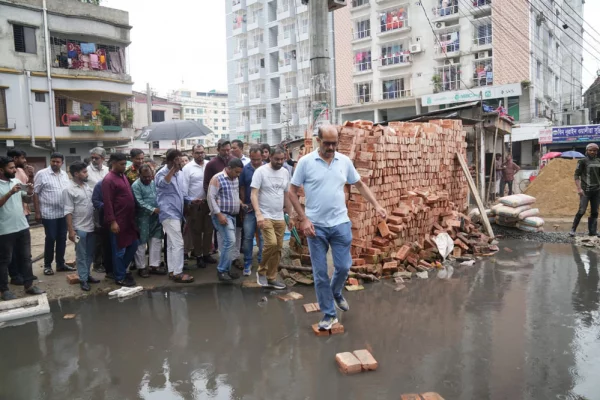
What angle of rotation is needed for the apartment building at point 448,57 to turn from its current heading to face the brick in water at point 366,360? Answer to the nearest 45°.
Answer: approximately 45° to its left

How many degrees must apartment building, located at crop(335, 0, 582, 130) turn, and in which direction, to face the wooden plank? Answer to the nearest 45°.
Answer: approximately 45° to its left

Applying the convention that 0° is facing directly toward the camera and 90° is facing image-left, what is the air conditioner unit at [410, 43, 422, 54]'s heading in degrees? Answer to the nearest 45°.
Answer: approximately 45°

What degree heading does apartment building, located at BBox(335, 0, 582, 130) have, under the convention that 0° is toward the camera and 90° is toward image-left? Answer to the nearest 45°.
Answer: approximately 45°

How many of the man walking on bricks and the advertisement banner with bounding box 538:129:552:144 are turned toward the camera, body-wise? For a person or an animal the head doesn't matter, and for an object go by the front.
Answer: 2

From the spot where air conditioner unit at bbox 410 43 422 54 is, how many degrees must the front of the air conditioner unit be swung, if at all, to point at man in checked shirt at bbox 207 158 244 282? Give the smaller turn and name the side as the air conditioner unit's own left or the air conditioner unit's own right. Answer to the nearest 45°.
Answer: approximately 45° to the air conditioner unit's own left

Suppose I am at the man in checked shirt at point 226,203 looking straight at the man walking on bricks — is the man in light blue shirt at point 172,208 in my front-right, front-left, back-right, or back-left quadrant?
back-right

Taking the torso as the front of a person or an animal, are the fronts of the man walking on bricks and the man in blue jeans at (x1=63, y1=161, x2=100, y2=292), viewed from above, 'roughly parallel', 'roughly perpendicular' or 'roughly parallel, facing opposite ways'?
roughly perpendicular

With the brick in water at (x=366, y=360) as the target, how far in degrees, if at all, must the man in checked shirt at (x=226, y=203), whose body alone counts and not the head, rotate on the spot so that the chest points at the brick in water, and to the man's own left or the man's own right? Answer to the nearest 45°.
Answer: approximately 45° to the man's own right

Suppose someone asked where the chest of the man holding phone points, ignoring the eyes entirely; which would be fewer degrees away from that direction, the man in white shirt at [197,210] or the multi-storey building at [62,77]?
the man in white shirt
